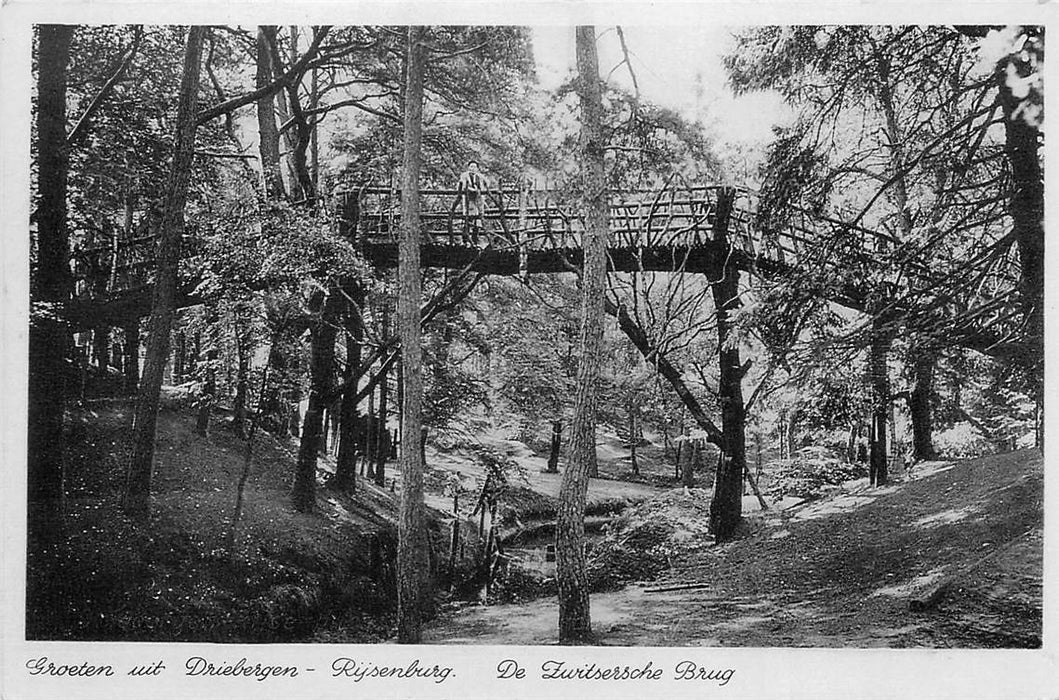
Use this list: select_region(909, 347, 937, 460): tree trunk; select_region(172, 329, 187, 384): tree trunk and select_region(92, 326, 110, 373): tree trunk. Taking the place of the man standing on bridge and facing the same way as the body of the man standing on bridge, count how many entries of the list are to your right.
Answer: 2

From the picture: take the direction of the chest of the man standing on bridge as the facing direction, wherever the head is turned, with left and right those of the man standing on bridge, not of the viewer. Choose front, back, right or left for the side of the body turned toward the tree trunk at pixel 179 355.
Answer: right

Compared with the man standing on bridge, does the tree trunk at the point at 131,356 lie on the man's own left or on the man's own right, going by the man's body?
on the man's own right

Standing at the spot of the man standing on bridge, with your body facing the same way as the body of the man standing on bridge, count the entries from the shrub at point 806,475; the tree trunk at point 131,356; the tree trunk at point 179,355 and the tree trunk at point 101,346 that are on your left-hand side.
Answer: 1

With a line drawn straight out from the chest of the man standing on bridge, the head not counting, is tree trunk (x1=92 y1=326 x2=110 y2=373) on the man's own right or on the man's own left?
on the man's own right

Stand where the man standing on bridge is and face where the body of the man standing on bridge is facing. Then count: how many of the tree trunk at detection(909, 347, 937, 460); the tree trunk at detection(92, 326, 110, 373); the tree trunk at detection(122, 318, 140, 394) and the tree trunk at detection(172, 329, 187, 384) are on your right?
3

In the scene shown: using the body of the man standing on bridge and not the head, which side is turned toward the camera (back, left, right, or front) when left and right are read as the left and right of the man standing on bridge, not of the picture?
front
